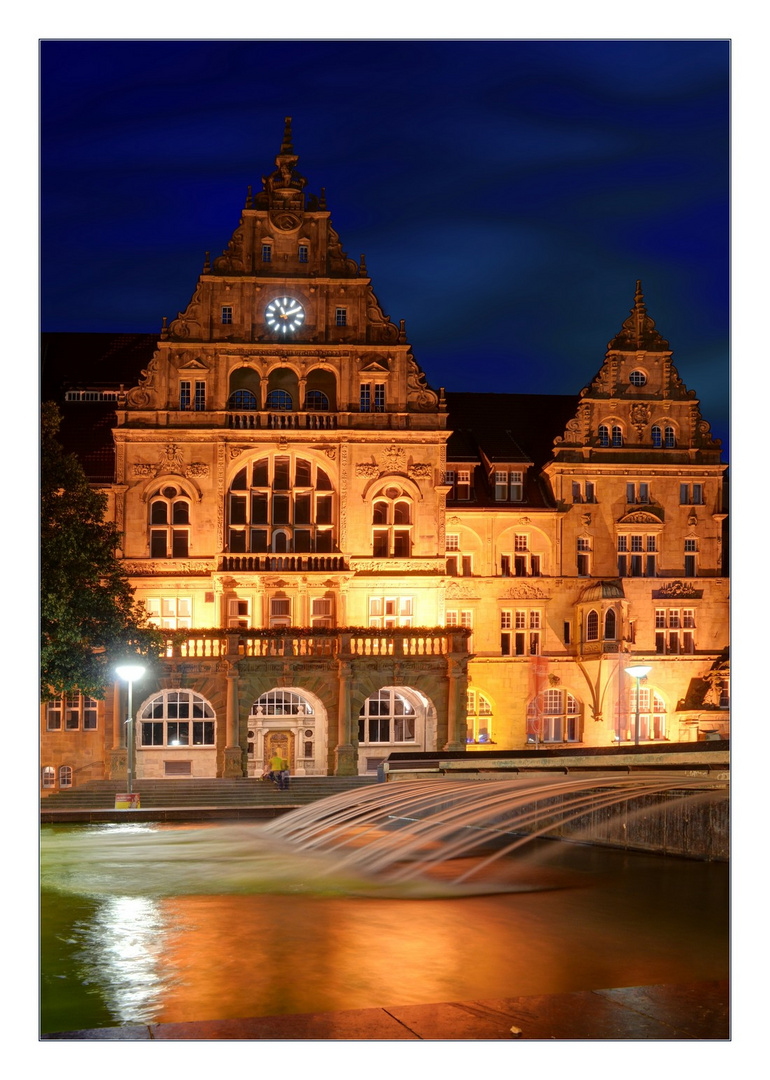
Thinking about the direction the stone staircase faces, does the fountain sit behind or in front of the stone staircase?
in front

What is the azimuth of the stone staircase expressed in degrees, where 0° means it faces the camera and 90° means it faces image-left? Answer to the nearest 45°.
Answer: approximately 0°
